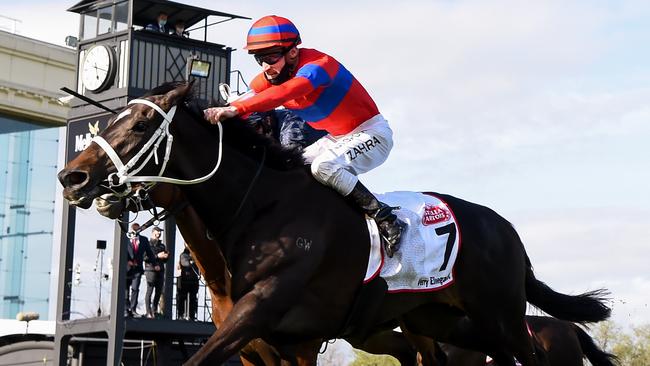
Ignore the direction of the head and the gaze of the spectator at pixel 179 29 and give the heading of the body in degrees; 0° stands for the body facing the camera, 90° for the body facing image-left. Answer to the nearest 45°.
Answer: approximately 0°

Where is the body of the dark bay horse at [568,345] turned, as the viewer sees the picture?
to the viewer's left

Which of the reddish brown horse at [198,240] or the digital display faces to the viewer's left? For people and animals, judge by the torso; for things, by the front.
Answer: the reddish brown horse

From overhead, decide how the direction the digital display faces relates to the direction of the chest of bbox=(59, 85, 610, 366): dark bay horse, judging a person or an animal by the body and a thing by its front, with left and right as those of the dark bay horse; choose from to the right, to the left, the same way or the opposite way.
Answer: to the left

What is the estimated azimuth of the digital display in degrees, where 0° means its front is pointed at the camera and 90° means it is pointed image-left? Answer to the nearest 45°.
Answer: approximately 0°

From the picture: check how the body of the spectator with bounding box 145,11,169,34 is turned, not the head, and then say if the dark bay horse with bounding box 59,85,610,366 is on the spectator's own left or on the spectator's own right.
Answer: on the spectator's own left

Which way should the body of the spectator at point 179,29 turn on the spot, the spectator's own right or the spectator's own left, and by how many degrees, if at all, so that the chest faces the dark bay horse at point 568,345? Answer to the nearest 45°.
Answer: approximately 45° to the spectator's own left

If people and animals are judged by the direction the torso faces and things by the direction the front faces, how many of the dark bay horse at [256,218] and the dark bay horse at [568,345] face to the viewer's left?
2
